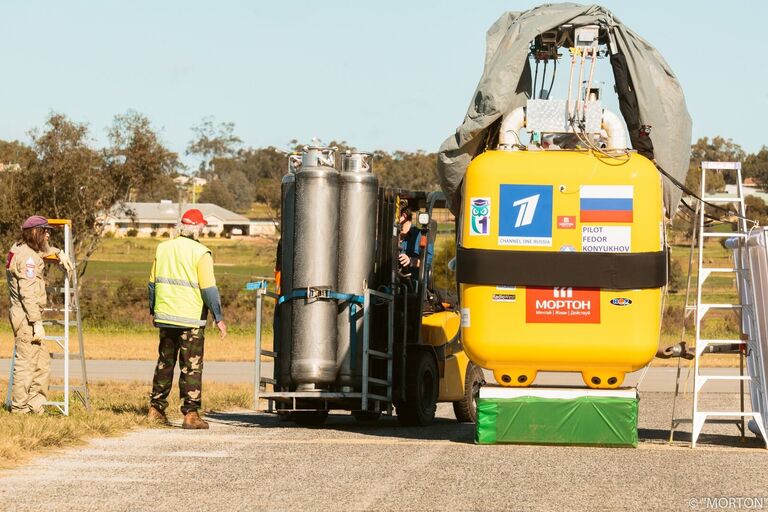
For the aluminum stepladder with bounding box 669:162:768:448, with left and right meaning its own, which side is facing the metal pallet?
right

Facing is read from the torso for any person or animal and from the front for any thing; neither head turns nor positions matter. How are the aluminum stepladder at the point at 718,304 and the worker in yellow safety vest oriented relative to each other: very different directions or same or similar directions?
very different directions

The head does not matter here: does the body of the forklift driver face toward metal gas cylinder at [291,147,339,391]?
yes

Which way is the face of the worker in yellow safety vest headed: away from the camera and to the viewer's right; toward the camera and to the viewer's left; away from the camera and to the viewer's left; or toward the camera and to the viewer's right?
away from the camera and to the viewer's right

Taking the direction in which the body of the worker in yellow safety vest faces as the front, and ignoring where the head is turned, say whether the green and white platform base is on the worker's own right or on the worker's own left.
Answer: on the worker's own right

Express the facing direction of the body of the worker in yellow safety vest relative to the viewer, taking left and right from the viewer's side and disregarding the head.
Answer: facing away from the viewer and to the right of the viewer

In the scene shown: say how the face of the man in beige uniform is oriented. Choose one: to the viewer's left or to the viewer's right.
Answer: to the viewer's right

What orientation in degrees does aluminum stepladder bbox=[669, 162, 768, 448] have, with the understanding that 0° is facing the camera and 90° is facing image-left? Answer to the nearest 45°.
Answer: approximately 0°

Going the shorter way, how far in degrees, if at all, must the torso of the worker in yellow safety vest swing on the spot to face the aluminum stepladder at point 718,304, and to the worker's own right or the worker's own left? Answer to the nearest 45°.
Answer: approximately 45° to the worker's own right

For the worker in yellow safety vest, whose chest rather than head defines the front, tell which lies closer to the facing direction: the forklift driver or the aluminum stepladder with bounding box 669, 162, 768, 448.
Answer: the forklift driver

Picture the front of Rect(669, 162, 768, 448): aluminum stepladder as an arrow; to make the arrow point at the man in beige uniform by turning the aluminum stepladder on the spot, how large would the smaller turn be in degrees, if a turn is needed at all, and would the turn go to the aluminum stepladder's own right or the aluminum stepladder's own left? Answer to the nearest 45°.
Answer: approximately 90° to the aluminum stepladder's own right
